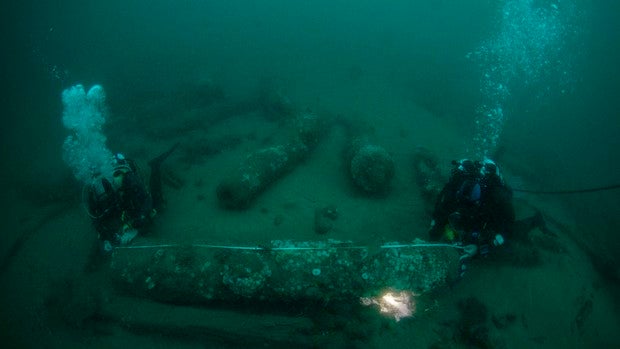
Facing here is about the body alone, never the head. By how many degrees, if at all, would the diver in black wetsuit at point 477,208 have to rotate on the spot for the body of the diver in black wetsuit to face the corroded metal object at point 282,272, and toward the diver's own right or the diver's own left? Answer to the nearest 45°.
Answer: approximately 45° to the diver's own right

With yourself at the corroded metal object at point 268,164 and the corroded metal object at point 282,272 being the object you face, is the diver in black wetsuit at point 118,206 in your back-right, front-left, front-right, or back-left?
front-right

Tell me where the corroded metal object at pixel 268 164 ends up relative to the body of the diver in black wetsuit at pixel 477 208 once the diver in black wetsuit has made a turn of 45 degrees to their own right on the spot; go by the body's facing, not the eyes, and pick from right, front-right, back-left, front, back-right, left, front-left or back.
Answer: front-right

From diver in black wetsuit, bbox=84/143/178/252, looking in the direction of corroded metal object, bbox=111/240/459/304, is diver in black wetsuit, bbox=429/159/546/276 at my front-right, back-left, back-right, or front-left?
front-left

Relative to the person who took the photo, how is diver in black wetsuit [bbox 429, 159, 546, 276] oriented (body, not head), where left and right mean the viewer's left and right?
facing the viewer

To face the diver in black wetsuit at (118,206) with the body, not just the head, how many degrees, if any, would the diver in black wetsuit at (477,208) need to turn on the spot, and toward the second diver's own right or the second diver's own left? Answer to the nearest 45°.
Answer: approximately 45° to the second diver's own right
